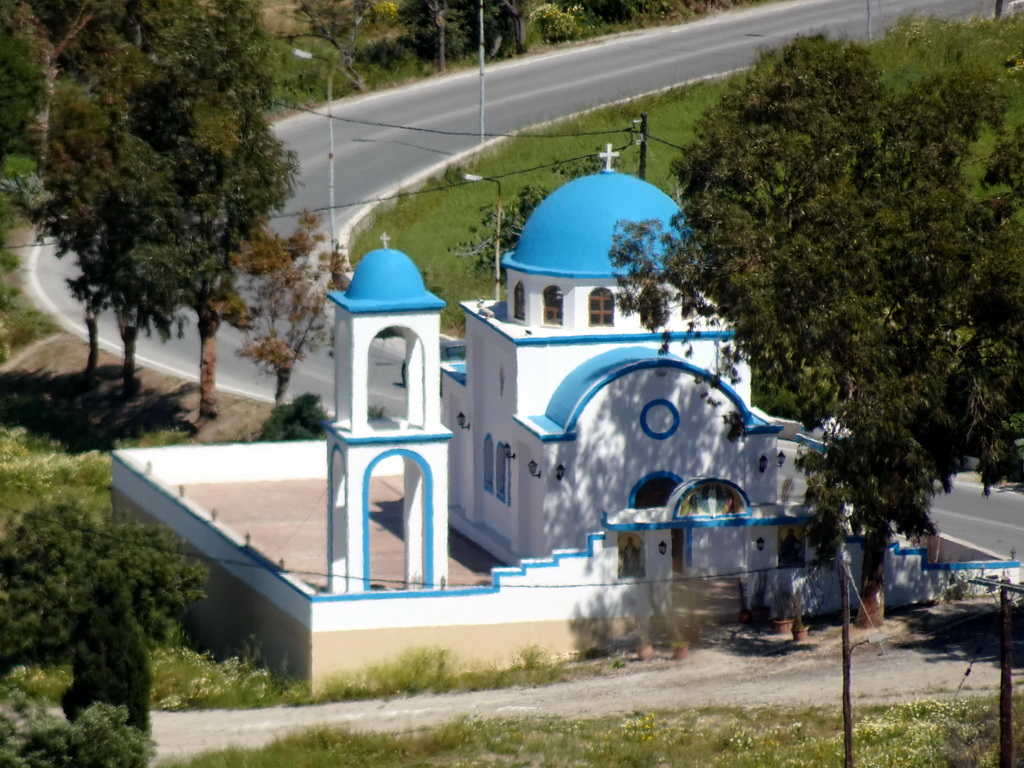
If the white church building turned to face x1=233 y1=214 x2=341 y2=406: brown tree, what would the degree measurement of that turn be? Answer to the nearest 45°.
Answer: approximately 180°

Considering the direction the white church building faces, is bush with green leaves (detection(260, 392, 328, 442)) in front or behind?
behind

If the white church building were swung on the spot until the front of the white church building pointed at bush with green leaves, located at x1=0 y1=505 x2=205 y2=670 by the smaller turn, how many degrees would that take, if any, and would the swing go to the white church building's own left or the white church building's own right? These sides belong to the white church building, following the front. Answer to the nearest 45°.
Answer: approximately 135° to the white church building's own right

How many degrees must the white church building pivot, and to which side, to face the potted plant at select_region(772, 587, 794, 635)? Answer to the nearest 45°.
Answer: approximately 45° to its left

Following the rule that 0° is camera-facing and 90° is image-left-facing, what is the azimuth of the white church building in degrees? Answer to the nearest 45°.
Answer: approximately 315°

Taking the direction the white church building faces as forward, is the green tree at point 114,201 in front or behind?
behind

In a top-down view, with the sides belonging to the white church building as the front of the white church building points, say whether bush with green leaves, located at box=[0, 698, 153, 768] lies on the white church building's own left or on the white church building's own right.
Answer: on the white church building's own right
